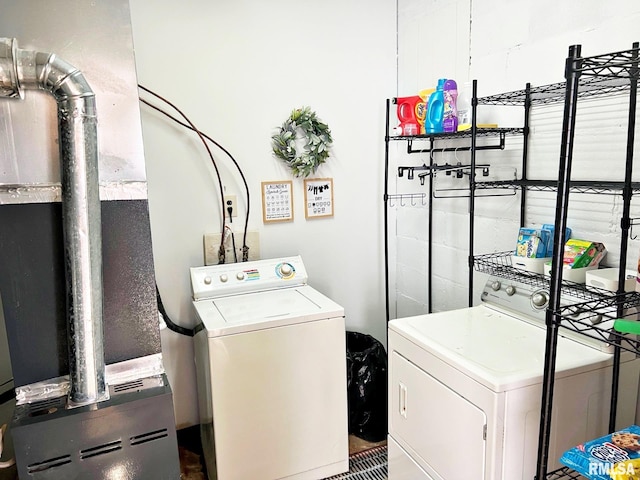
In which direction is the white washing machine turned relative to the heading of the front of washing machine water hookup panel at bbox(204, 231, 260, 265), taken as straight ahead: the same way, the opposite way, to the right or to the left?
the same way

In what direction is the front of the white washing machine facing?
toward the camera

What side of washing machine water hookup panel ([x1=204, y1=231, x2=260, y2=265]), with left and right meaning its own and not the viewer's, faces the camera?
front

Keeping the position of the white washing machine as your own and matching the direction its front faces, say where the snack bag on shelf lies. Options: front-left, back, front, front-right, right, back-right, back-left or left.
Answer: front-left

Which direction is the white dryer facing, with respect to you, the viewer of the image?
facing the viewer and to the left of the viewer

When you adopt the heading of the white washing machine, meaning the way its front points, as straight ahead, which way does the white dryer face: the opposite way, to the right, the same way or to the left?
to the right

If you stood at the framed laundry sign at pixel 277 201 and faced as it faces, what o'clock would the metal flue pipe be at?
The metal flue pipe is roughly at 1 o'clock from the framed laundry sign.

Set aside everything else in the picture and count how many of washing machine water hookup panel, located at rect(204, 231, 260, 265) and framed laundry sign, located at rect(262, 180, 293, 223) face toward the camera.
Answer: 2

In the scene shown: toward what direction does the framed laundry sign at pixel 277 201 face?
toward the camera

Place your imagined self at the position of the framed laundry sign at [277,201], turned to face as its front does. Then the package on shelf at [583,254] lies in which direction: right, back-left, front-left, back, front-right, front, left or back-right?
front-left

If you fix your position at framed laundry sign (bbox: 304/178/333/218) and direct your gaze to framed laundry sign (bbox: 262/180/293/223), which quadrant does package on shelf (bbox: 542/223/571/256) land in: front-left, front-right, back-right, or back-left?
back-left

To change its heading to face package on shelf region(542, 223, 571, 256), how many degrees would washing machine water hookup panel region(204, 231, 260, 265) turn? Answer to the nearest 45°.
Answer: approximately 45° to its left
